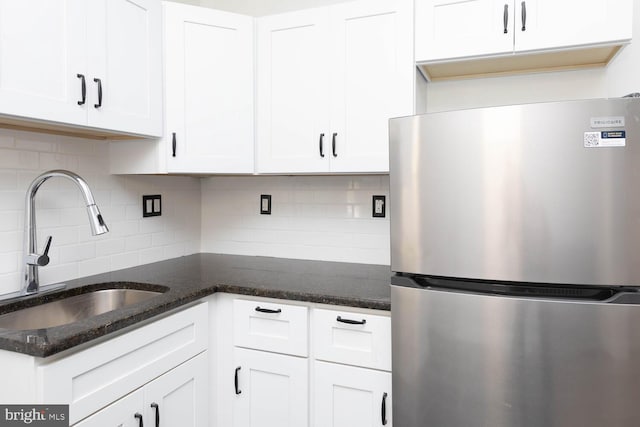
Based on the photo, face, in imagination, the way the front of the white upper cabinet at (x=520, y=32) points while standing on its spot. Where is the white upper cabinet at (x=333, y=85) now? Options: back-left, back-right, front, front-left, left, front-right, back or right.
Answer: right

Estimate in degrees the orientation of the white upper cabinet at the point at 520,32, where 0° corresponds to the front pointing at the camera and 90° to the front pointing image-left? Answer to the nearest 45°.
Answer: approximately 0°

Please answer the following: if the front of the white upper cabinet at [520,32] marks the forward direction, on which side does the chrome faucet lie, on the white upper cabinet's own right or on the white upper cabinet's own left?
on the white upper cabinet's own right

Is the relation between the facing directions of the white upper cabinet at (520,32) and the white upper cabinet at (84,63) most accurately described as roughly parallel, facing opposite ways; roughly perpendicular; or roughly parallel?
roughly perpendicular

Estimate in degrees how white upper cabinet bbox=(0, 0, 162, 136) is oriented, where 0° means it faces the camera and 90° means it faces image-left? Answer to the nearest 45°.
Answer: approximately 315°

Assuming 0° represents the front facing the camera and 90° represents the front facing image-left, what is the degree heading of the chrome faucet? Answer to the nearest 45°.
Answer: approximately 315°

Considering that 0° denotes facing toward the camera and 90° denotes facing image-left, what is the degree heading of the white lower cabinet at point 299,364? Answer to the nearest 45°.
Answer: approximately 45°

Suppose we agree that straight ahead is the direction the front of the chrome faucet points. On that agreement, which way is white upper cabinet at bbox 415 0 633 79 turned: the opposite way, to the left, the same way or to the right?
to the right
